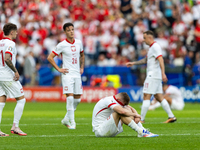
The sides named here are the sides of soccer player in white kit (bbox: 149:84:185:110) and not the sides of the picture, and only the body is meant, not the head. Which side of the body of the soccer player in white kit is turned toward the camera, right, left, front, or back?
left

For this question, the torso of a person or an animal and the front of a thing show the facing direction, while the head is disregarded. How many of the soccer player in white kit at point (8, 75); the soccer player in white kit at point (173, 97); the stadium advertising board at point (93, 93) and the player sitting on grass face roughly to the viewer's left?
1

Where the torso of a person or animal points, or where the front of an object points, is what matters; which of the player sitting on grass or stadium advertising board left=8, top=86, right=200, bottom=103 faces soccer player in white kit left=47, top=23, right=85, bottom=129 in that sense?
the stadium advertising board

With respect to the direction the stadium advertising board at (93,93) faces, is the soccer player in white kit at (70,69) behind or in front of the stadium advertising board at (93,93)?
in front

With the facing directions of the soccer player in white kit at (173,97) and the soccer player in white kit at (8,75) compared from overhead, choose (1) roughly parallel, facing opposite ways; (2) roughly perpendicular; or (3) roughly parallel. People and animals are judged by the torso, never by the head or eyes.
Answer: roughly perpendicular

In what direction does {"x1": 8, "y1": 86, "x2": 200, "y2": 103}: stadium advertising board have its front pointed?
toward the camera

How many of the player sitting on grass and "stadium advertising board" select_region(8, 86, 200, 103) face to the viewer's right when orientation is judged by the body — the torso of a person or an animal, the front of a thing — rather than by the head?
1

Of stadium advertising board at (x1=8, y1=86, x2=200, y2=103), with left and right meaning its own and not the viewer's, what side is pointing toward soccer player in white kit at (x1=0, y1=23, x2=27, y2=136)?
front

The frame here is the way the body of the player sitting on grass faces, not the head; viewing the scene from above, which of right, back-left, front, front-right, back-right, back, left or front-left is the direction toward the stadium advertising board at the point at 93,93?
left

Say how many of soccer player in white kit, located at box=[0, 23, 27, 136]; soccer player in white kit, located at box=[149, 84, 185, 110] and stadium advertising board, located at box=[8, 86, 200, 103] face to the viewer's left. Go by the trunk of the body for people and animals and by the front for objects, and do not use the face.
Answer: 1

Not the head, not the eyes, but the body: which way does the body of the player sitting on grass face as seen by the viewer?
to the viewer's right

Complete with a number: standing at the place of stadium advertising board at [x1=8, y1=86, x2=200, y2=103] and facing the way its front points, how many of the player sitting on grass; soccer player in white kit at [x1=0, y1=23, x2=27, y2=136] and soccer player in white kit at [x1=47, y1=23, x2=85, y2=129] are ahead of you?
3

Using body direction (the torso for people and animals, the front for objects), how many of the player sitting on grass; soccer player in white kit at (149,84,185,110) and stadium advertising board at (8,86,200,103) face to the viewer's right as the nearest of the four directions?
1

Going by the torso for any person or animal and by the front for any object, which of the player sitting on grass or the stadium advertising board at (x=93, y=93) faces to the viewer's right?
the player sitting on grass

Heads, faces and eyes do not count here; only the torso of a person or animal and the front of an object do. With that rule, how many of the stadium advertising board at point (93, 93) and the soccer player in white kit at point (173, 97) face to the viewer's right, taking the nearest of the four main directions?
0

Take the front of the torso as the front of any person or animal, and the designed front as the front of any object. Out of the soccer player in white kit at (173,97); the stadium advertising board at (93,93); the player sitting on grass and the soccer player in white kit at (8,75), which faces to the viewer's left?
the soccer player in white kit at (173,97)
